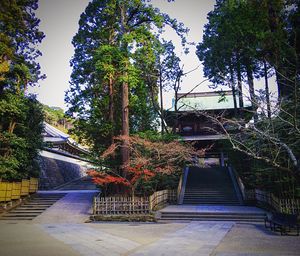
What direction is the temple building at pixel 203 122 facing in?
toward the camera

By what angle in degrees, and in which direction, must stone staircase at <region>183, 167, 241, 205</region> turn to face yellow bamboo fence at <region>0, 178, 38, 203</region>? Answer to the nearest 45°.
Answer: approximately 45° to its right

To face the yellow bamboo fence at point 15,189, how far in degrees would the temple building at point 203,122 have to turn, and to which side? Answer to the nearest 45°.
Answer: approximately 45° to its right

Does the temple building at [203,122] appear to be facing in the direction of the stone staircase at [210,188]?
yes

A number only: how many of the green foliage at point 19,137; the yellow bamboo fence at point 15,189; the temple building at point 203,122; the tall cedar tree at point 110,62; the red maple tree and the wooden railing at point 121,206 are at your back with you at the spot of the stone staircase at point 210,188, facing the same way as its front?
1

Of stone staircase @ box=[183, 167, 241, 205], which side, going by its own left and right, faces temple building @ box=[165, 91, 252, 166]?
back

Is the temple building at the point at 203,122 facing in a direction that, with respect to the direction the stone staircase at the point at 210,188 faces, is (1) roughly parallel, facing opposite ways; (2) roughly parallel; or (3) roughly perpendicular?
roughly parallel

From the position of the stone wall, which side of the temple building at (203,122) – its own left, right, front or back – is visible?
right

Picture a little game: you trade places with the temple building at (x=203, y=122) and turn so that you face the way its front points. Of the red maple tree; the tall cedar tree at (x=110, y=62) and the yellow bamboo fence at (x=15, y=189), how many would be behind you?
0

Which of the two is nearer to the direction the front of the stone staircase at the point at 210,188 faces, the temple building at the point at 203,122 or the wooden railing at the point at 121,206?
the wooden railing

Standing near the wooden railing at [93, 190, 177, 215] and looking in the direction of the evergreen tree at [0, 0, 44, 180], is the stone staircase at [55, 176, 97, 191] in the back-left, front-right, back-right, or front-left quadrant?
front-right

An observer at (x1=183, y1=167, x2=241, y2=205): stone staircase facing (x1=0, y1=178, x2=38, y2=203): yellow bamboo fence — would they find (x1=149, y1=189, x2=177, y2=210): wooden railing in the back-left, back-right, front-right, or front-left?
front-left

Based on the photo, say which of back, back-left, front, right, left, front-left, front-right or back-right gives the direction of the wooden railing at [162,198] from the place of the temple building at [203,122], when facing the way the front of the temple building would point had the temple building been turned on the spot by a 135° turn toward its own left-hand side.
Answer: back-right

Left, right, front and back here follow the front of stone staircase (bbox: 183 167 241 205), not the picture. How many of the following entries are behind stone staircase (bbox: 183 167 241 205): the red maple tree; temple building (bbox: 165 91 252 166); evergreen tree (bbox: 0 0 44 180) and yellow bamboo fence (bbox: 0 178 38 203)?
1

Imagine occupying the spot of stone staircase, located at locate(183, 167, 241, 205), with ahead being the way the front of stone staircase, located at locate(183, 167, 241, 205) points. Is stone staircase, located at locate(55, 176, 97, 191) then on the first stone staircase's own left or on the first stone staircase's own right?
on the first stone staircase's own right

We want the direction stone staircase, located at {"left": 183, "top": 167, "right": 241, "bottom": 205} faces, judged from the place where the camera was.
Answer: facing the viewer
